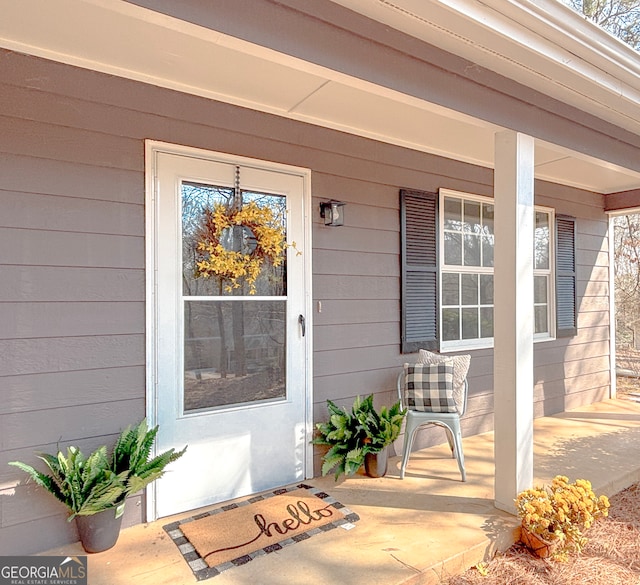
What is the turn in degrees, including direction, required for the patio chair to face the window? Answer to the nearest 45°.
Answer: approximately 180°

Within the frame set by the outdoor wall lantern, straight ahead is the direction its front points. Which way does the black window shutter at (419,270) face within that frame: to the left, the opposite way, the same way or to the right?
the same way

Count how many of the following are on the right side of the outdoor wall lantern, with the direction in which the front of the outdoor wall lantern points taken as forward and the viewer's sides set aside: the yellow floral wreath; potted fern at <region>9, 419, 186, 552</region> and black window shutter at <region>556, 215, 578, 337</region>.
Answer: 2

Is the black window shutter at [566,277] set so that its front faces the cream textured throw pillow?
no

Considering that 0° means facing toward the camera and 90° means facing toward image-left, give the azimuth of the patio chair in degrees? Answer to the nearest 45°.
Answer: approximately 0°

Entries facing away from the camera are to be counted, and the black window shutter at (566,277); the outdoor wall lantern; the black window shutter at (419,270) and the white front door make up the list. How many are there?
0

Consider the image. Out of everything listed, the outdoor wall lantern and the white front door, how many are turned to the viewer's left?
0

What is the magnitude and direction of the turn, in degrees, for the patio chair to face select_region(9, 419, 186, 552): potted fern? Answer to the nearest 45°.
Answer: approximately 45° to its right

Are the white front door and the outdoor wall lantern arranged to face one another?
no

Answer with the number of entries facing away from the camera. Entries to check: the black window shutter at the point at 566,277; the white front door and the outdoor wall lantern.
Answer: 0

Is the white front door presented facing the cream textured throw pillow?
no

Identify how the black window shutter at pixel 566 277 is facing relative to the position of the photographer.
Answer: facing the viewer and to the right of the viewer

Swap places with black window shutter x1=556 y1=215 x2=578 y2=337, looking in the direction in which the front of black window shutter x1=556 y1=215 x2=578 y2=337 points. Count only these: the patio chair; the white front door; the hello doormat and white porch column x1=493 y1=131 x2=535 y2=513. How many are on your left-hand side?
0

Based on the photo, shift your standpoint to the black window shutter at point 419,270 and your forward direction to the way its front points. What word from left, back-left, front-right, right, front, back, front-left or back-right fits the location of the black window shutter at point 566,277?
left

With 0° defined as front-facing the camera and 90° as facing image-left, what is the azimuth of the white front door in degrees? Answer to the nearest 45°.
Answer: approximately 315°

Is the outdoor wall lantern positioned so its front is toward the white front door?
no
